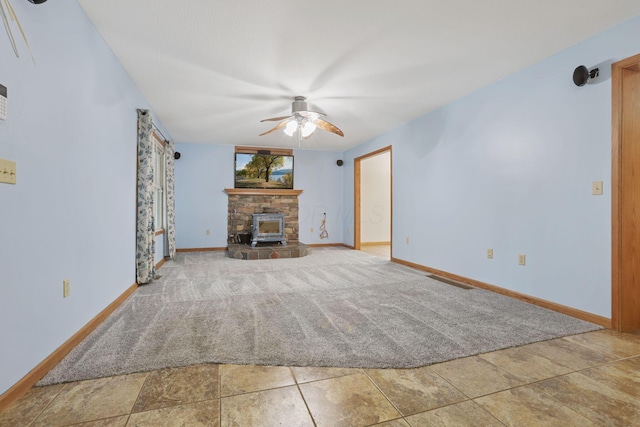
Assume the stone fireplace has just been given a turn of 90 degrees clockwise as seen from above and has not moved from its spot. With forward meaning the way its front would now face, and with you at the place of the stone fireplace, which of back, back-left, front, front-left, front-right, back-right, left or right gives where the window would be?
front-left

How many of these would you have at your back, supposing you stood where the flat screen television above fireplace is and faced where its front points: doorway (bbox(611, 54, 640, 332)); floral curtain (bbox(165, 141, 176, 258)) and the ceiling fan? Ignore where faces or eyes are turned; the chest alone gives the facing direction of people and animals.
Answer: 0

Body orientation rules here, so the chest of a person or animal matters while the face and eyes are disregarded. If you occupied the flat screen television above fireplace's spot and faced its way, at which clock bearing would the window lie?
The window is roughly at 2 o'clock from the flat screen television above fireplace.

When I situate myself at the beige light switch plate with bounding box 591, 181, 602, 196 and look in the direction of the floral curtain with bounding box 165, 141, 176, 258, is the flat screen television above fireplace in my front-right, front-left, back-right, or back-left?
front-right

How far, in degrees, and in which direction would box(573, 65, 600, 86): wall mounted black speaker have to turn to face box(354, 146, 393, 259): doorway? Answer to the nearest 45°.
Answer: approximately 90° to its right

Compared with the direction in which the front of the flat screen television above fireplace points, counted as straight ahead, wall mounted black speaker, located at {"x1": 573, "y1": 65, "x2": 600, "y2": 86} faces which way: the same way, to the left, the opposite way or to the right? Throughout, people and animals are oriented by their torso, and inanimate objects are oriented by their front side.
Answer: to the right

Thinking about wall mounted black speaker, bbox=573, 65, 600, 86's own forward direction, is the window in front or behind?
in front

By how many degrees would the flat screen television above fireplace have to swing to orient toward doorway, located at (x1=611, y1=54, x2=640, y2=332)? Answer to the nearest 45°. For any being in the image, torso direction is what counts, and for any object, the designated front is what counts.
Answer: approximately 45° to its left

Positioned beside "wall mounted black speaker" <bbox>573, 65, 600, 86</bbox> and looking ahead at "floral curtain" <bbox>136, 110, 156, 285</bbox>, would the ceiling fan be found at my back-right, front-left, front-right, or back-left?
front-right

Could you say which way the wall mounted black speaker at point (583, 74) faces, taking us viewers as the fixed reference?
facing the viewer and to the left of the viewer

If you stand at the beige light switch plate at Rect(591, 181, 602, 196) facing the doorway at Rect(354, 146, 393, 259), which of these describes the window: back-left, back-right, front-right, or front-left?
front-left

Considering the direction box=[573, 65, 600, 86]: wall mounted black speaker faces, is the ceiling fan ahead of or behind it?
ahead

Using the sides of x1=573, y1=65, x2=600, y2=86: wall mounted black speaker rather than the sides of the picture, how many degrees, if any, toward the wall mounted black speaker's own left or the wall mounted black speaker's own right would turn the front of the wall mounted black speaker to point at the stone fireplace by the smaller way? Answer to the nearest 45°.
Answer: approximately 45° to the wall mounted black speaker's own right

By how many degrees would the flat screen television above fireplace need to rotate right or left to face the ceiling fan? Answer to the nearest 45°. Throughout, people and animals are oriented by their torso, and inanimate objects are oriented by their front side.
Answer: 0° — it already faces it

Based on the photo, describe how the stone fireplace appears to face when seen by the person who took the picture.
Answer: facing the viewer

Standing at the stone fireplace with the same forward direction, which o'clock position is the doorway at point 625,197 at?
The doorway is roughly at 11 o'clock from the stone fireplace.

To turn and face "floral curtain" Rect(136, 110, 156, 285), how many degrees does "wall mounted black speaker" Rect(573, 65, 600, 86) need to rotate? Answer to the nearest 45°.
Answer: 0° — it already faces it
